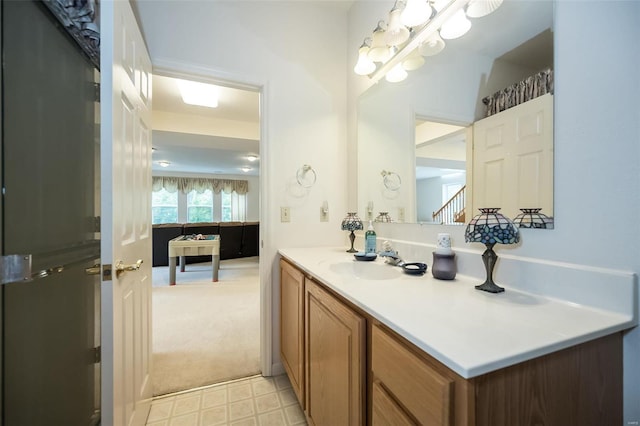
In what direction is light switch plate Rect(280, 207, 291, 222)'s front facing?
toward the camera

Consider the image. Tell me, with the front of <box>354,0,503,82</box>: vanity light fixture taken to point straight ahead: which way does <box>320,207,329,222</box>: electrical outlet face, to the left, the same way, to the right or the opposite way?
to the left

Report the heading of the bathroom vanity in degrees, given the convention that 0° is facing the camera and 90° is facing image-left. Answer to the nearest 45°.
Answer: approximately 45°

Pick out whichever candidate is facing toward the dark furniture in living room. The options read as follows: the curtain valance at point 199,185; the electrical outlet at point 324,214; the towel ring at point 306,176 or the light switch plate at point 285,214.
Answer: the curtain valance

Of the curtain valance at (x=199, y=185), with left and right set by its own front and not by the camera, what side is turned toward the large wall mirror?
front

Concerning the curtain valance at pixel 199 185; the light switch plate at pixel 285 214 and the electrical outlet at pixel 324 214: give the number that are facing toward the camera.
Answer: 3

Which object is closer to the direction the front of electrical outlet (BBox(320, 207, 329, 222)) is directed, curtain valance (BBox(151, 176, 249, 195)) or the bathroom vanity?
the bathroom vanity

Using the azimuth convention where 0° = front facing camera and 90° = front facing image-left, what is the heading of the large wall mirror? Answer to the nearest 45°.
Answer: approximately 45°

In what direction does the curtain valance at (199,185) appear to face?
toward the camera

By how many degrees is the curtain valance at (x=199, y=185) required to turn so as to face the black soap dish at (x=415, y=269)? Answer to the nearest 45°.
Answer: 0° — it already faces it

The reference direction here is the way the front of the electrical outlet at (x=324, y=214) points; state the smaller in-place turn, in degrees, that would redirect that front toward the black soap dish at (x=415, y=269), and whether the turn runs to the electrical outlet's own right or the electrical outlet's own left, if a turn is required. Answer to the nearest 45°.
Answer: approximately 45° to the electrical outlet's own left

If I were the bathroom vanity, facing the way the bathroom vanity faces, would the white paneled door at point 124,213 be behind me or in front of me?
in front

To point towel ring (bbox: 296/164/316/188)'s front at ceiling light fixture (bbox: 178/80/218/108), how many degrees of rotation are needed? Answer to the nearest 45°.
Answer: approximately 135° to its right

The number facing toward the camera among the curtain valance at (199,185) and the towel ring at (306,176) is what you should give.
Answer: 2

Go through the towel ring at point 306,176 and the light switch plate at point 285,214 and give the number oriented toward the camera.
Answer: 2

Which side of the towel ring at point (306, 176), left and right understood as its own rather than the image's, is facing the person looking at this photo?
front
